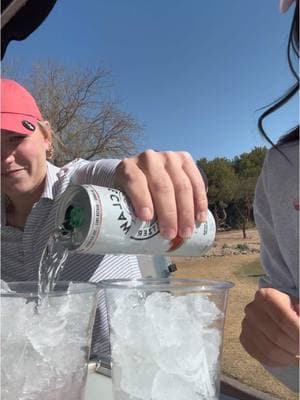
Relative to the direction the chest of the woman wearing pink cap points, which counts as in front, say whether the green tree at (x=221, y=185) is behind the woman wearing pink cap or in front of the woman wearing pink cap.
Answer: behind

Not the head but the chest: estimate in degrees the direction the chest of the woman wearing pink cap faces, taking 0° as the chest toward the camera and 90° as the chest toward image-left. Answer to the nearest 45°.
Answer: approximately 0°

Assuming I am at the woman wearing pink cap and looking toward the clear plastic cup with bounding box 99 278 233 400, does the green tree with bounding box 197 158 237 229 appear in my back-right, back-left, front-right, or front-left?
back-left

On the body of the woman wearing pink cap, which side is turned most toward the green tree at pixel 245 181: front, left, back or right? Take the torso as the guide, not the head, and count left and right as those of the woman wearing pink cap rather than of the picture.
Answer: back

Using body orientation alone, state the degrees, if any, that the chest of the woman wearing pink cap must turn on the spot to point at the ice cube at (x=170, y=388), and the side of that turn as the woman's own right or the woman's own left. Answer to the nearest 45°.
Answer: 0° — they already face it
